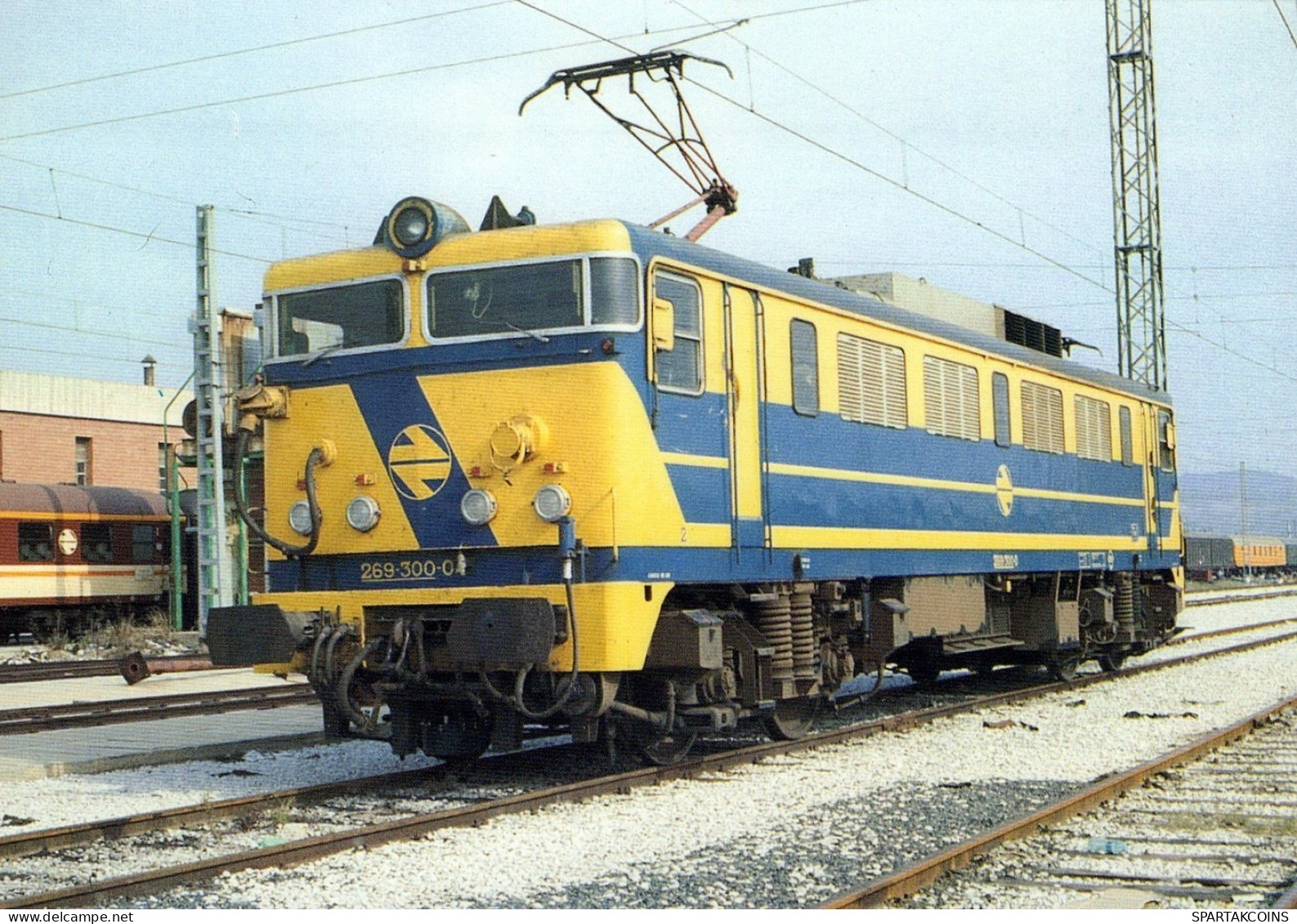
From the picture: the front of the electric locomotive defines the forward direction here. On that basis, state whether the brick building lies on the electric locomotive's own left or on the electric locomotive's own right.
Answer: on the electric locomotive's own right

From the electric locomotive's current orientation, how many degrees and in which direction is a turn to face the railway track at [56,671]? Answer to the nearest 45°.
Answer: approximately 90° to its right

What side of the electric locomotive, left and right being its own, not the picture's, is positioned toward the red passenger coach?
right

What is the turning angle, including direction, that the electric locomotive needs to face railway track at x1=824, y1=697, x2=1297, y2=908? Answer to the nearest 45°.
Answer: approximately 90° to its left
